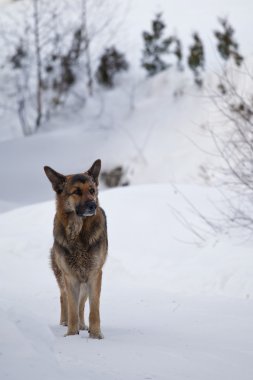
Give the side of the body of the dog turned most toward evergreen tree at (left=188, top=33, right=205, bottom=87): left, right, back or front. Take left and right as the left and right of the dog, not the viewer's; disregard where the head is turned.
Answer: back

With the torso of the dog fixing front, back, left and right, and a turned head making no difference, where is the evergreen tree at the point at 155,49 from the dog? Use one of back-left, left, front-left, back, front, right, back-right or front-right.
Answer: back

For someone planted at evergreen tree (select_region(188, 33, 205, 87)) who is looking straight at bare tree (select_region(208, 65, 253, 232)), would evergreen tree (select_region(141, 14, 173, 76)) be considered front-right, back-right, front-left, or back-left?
back-right

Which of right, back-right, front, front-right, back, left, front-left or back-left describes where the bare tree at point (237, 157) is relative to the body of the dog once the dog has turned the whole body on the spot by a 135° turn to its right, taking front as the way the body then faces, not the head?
right

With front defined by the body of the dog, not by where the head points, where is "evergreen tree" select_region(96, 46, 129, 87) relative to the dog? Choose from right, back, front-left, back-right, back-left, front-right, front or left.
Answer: back

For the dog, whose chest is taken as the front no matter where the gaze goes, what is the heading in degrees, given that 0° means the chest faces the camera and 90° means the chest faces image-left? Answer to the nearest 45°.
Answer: approximately 0°
